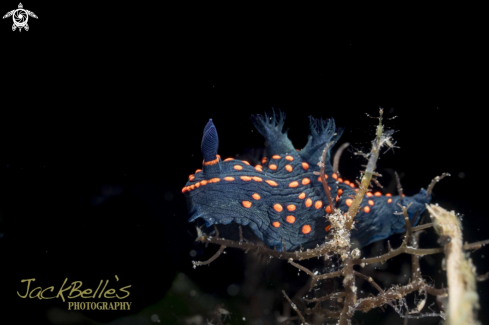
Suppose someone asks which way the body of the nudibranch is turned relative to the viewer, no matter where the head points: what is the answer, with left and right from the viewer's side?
facing to the left of the viewer
